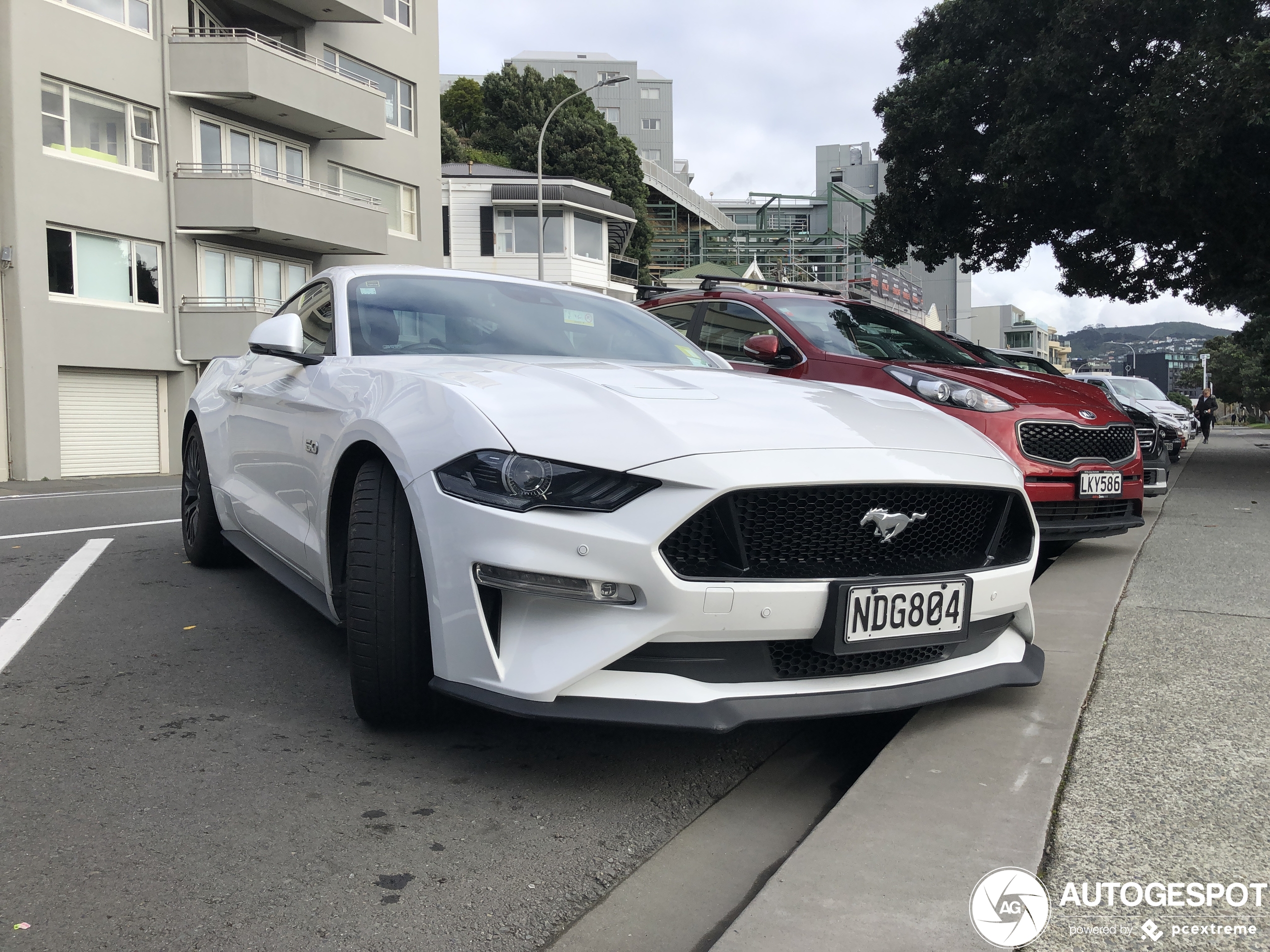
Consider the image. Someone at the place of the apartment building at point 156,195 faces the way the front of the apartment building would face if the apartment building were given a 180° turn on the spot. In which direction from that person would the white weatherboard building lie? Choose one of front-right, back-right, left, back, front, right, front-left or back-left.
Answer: right

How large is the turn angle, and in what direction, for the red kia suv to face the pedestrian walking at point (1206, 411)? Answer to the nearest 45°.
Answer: approximately 135° to its left

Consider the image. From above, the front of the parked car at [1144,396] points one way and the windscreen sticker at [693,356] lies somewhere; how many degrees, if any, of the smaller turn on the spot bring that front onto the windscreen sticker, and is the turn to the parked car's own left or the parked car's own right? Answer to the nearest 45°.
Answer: approximately 45° to the parked car's own right

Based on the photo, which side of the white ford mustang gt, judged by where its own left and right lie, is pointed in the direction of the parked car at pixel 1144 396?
left

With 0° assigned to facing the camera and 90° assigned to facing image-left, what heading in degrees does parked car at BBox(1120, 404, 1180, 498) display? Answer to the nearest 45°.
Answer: approximately 315°

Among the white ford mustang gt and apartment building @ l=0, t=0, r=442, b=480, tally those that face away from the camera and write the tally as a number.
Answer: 0

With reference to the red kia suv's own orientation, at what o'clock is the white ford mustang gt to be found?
The white ford mustang gt is roughly at 2 o'clock from the red kia suv.

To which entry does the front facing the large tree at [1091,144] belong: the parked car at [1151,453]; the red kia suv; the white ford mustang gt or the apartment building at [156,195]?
the apartment building

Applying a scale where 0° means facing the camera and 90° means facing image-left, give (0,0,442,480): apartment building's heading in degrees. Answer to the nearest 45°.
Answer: approximately 315°
